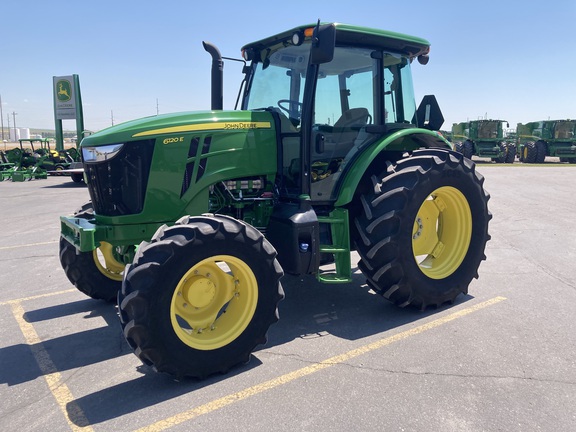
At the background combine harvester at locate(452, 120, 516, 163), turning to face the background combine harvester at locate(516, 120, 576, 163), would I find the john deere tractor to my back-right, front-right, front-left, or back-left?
back-right

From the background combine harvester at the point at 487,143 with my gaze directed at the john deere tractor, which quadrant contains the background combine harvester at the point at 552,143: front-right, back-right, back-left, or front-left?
back-left

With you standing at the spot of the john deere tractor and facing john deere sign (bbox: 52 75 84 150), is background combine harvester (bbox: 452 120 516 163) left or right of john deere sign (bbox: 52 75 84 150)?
right

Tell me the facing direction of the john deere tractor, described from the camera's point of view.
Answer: facing the viewer and to the left of the viewer

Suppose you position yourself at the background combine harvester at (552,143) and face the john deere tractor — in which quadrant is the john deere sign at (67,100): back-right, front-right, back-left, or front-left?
front-right

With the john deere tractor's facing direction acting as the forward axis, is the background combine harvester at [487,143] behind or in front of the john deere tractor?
behind

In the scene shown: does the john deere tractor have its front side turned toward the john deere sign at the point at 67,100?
no

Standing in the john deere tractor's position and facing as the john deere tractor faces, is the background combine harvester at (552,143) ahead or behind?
behind

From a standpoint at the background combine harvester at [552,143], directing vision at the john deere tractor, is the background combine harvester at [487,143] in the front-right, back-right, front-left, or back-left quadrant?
front-right
